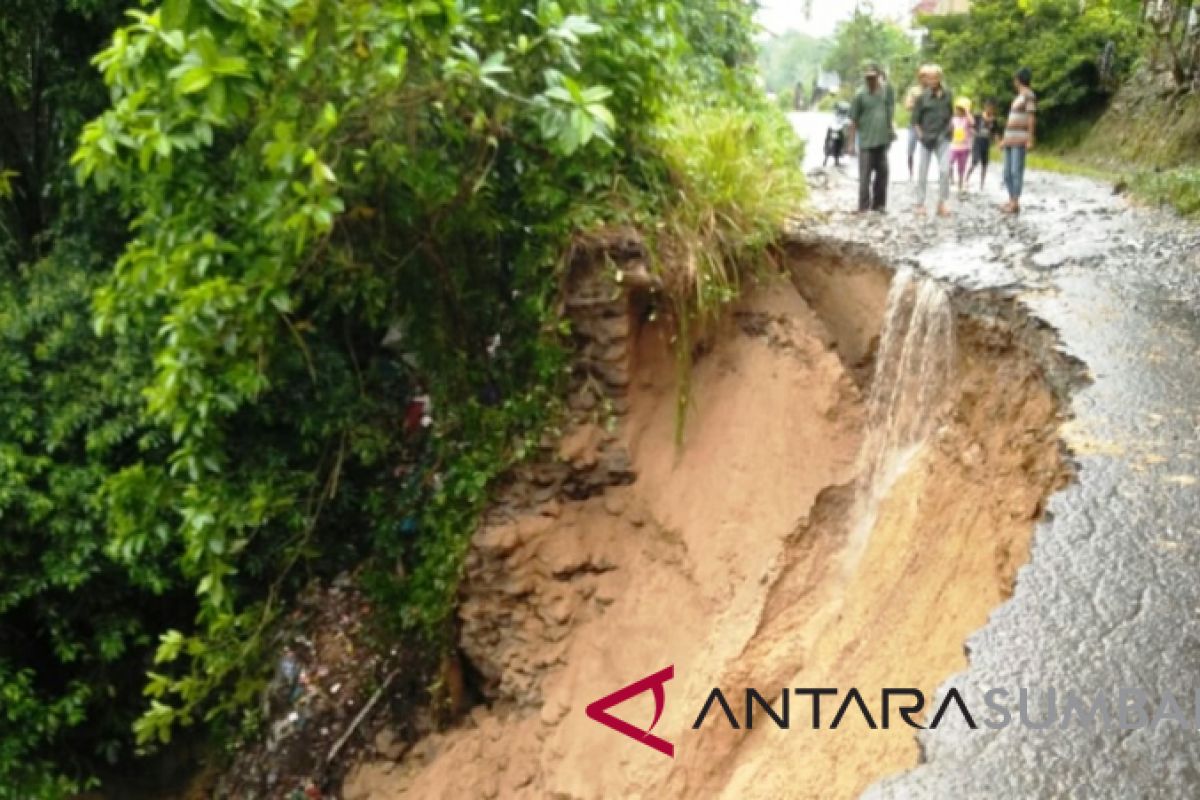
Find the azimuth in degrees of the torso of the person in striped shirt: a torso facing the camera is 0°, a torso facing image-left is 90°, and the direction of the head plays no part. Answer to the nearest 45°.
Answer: approximately 45°

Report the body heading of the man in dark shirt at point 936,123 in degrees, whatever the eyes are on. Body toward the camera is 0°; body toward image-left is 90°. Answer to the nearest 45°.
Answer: approximately 0°

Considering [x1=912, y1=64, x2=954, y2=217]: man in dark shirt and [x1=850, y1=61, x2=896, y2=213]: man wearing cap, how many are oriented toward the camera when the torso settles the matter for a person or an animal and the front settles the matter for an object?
2

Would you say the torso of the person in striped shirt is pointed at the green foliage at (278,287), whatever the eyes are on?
yes

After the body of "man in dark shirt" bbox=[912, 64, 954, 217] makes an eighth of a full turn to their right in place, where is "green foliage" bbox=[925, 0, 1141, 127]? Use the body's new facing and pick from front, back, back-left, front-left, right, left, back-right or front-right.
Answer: back-right

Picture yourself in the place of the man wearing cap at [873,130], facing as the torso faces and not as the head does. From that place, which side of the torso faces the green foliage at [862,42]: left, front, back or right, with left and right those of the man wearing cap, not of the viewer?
back

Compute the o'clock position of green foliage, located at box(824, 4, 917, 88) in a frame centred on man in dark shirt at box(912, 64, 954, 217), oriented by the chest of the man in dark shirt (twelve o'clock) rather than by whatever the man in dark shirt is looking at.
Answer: The green foliage is roughly at 6 o'clock from the man in dark shirt.
